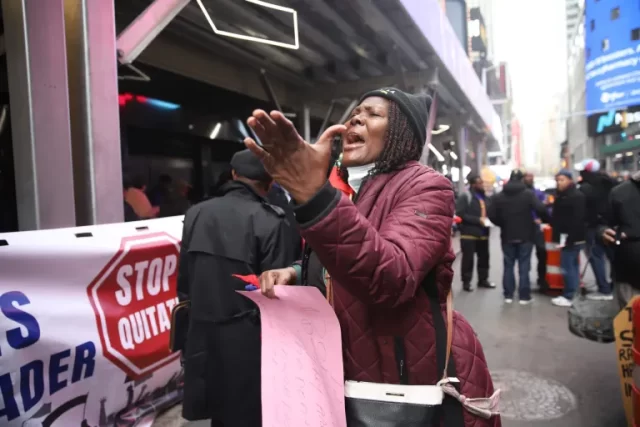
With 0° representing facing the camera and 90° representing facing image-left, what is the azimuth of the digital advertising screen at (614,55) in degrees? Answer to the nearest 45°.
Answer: approximately 45°

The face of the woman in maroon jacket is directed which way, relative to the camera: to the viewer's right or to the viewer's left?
to the viewer's left

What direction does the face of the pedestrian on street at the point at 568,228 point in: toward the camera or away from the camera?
toward the camera

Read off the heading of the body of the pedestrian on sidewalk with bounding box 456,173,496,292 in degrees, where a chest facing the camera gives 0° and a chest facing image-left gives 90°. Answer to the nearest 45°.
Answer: approximately 315°

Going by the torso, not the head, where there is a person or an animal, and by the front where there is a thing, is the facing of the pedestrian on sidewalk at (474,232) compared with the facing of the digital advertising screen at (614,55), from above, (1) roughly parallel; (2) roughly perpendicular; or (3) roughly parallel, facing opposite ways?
roughly perpendicular

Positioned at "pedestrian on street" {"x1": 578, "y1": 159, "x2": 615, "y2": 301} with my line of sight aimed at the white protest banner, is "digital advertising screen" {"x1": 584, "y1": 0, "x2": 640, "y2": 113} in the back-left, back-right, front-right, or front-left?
back-right

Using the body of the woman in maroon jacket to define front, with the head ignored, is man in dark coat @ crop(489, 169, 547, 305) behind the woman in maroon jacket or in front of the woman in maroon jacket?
behind

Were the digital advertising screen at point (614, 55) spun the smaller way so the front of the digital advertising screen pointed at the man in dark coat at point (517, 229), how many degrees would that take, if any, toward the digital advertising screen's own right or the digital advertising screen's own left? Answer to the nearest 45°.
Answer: approximately 45° to the digital advertising screen's own left

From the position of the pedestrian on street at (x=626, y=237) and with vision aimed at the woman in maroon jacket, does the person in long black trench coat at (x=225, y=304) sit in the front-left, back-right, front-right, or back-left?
front-right

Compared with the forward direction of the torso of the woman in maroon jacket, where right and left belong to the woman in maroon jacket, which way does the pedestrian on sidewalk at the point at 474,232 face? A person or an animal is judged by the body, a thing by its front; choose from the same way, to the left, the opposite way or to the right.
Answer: to the left

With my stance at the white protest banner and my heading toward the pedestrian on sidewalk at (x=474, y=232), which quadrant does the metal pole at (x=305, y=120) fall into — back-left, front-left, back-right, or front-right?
front-left

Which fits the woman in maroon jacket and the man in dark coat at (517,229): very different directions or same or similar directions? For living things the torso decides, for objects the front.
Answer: very different directions
